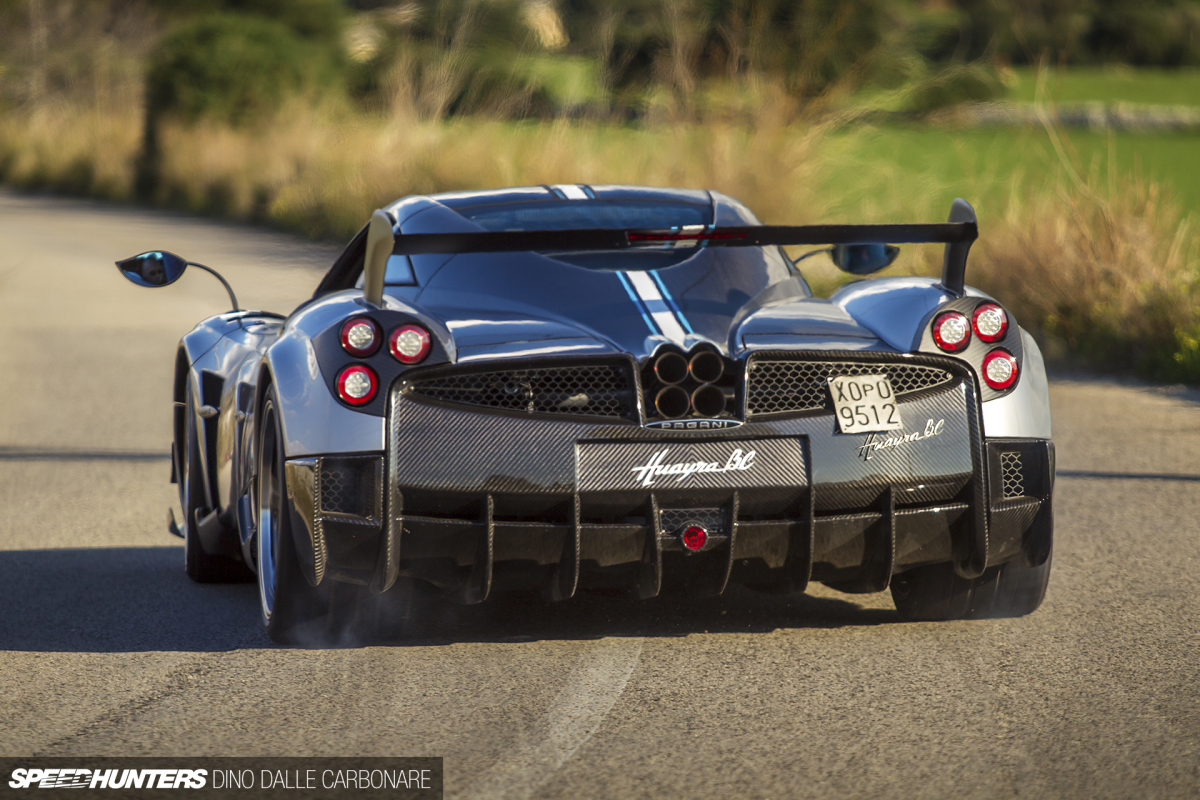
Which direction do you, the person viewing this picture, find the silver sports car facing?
facing away from the viewer

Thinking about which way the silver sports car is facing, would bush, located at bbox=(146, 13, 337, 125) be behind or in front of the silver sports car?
in front

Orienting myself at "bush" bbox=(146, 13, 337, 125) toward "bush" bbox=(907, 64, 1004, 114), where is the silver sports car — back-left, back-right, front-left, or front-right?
front-right

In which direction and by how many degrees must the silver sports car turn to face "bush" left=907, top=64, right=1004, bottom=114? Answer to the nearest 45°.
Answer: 0° — it already faces it

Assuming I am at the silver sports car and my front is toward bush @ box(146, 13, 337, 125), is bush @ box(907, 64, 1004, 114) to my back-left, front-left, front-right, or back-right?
front-right
